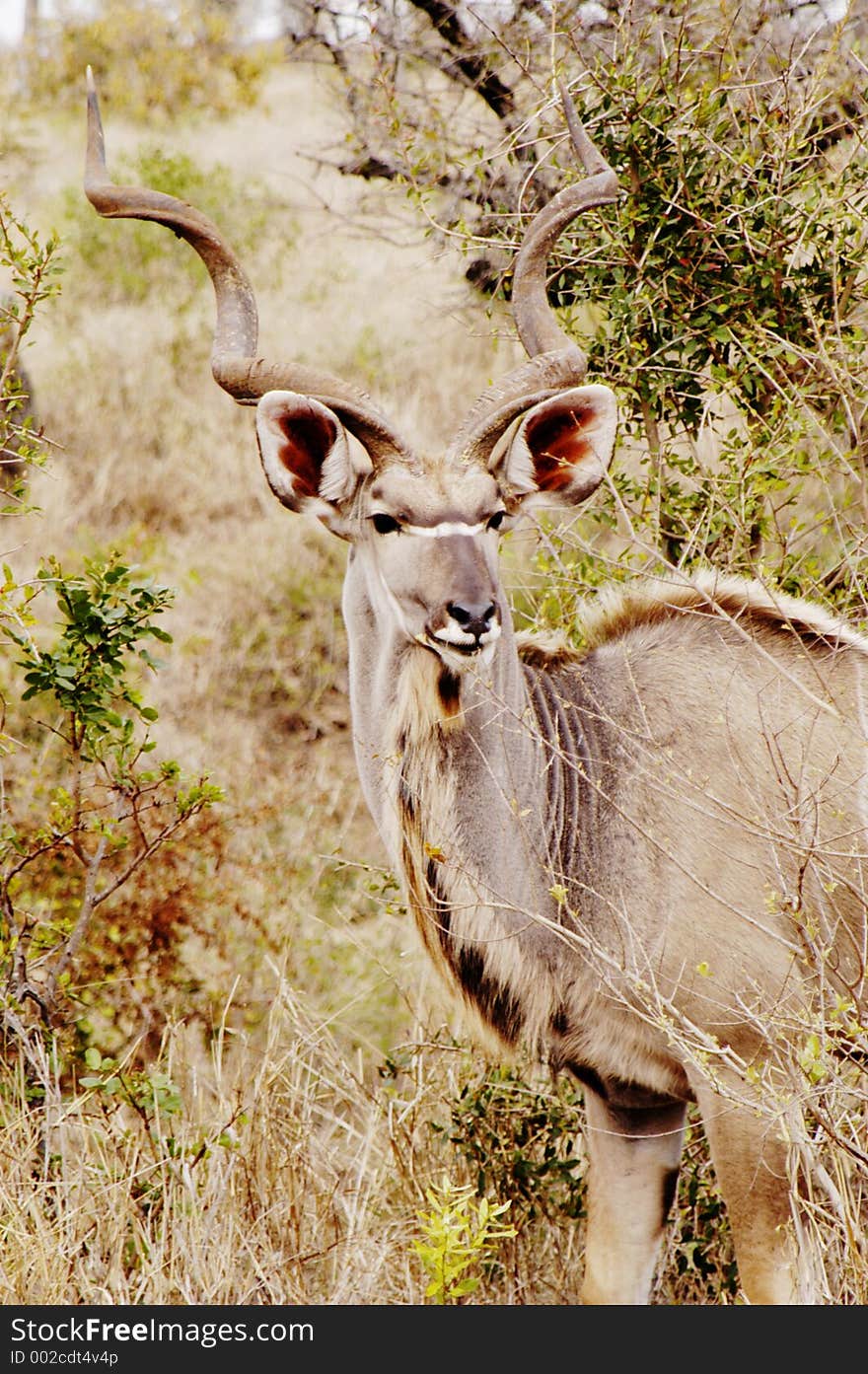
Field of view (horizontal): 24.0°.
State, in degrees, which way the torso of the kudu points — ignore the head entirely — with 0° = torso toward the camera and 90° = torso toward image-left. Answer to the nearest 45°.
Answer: approximately 45°
